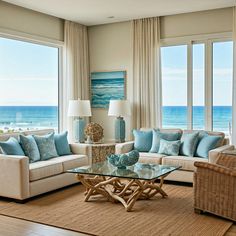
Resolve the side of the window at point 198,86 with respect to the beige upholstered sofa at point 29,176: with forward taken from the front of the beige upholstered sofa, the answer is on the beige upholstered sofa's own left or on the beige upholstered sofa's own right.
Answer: on the beige upholstered sofa's own left

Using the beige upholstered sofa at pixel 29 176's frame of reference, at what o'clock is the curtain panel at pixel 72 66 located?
The curtain panel is roughly at 8 o'clock from the beige upholstered sofa.

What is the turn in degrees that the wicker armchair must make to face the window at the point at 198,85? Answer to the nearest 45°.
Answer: approximately 45° to its right

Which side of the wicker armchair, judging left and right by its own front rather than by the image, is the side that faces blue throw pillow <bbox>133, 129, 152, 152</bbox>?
front

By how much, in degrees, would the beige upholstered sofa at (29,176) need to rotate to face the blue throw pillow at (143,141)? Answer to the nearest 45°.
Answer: approximately 90° to its left

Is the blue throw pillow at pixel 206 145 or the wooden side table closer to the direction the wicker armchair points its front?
the wooden side table

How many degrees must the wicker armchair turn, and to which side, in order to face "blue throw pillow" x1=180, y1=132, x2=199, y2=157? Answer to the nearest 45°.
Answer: approximately 45° to its right

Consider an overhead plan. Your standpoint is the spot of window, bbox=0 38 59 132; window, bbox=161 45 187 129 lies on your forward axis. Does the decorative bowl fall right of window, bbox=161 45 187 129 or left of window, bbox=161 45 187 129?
right

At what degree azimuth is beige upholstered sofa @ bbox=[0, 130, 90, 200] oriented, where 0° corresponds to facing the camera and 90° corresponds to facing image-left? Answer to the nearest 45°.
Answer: approximately 315°

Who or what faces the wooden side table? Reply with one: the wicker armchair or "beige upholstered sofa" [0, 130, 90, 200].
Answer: the wicker armchair

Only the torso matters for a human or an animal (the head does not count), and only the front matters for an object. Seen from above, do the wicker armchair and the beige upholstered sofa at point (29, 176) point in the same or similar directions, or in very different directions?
very different directions

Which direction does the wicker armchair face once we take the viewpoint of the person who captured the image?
facing away from the viewer and to the left of the viewer

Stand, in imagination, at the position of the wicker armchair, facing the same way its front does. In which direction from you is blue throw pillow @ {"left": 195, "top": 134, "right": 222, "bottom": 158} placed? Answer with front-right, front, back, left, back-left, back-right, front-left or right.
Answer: front-right

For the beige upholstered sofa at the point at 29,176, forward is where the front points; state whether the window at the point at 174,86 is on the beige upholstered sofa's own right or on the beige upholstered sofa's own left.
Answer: on the beige upholstered sofa's own left
